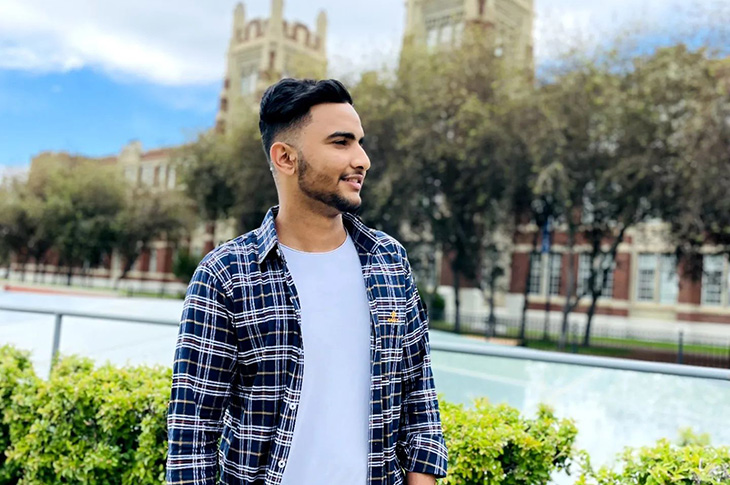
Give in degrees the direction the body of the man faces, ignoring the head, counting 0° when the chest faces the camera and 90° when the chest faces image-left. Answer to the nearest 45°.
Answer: approximately 315°

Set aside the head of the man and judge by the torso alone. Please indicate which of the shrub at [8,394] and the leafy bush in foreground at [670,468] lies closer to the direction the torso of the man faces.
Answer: the leafy bush in foreground

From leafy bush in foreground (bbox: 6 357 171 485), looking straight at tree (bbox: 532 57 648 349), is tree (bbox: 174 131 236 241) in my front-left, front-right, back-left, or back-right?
front-left

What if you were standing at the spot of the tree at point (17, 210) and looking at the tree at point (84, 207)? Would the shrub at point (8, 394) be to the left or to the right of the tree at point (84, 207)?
right

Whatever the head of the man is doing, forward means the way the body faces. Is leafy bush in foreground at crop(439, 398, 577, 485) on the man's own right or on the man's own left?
on the man's own left

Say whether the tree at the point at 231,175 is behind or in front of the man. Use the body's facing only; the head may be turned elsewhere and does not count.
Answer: behind

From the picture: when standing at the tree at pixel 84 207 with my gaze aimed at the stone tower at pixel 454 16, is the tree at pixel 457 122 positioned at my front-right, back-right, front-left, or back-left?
front-right

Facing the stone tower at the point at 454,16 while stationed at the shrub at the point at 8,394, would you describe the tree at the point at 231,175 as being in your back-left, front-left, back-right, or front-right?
front-left

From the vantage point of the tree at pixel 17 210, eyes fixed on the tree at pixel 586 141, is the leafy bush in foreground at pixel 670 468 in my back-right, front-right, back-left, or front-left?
front-right

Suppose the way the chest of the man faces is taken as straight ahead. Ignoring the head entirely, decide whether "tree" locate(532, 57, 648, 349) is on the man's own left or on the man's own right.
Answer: on the man's own left

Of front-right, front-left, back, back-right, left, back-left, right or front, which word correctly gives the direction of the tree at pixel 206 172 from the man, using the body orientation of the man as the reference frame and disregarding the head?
back-left

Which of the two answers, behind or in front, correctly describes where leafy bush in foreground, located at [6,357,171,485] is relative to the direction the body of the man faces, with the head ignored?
behind

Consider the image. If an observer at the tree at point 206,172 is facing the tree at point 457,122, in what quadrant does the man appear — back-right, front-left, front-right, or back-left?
front-right

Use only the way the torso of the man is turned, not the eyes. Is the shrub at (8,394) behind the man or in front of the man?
behind
